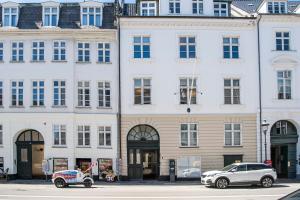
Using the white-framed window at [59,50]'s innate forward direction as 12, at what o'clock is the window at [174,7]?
The window is roughly at 9 o'clock from the white-framed window.

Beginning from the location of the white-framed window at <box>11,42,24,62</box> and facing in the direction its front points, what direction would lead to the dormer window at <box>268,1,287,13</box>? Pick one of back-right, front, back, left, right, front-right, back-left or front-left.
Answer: left

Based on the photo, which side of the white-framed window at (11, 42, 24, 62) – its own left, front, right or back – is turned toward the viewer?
front

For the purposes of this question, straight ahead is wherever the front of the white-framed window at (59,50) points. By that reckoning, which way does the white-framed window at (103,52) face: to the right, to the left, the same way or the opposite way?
the same way

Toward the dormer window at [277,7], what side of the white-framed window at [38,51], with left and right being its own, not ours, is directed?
left

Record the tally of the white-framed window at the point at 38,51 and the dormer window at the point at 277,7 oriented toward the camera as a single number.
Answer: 2

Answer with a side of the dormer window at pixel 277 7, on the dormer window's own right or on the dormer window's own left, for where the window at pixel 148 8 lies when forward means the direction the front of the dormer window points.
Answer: on the dormer window's own right

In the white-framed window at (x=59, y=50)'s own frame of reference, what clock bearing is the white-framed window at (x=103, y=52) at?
the white-framed window at (x=103, y=52) is roughly at 9 o'clock from the white-framed window at (x=59, y=50).

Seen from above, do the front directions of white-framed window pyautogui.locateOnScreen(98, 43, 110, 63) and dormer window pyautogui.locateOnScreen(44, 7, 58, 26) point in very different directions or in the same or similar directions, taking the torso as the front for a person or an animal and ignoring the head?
same or similar directions

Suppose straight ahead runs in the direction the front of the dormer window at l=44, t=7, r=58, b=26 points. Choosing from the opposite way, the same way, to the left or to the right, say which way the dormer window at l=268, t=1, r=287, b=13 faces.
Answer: the same way

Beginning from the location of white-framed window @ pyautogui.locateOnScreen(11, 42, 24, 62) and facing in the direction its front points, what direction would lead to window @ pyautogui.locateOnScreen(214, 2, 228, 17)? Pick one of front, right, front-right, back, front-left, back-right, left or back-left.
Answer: left

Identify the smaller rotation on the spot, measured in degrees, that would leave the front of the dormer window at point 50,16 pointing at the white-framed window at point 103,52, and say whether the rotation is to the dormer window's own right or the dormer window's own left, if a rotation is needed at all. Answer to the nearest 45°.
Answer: approximately 90° to the dormer window's own left

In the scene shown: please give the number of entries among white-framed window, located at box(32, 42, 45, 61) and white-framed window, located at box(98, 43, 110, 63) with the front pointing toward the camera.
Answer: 2

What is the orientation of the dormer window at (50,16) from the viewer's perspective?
toward the camera

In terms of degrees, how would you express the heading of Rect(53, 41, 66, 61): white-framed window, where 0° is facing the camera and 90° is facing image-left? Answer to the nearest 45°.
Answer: approximately 0°

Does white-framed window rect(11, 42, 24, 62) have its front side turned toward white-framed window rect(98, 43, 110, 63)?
no

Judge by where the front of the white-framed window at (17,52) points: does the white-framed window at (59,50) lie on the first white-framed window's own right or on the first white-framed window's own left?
on the first white-framed window's own left

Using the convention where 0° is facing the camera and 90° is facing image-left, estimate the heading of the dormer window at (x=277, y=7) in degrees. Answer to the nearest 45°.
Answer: approximately 0°
